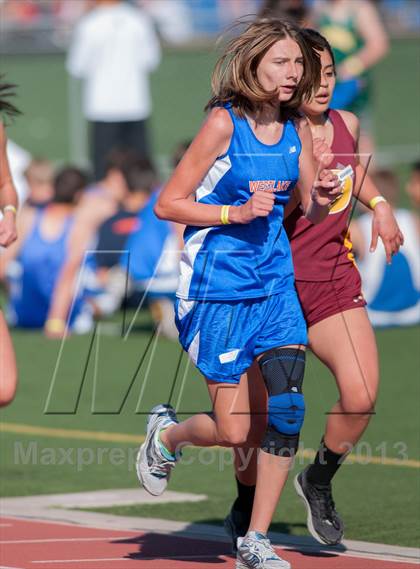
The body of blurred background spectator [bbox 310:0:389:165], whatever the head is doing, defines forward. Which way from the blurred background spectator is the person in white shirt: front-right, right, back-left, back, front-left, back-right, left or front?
right

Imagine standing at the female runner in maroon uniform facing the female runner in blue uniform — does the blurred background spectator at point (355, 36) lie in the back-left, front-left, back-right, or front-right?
back-right

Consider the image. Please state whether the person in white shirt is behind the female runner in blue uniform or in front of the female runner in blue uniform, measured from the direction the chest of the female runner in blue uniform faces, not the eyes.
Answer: behind

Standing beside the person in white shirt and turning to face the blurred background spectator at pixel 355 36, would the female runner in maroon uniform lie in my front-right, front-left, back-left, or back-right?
front-right

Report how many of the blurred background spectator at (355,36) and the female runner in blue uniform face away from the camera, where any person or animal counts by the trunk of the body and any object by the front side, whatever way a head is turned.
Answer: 0

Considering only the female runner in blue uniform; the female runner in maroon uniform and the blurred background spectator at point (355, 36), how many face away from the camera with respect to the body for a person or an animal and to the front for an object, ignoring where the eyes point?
0

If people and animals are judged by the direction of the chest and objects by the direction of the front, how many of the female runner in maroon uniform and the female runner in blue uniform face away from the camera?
0

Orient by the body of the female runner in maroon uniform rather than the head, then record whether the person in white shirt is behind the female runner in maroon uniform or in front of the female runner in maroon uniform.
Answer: behind

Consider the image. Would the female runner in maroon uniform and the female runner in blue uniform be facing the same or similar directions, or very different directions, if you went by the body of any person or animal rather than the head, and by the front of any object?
same or similar directions
